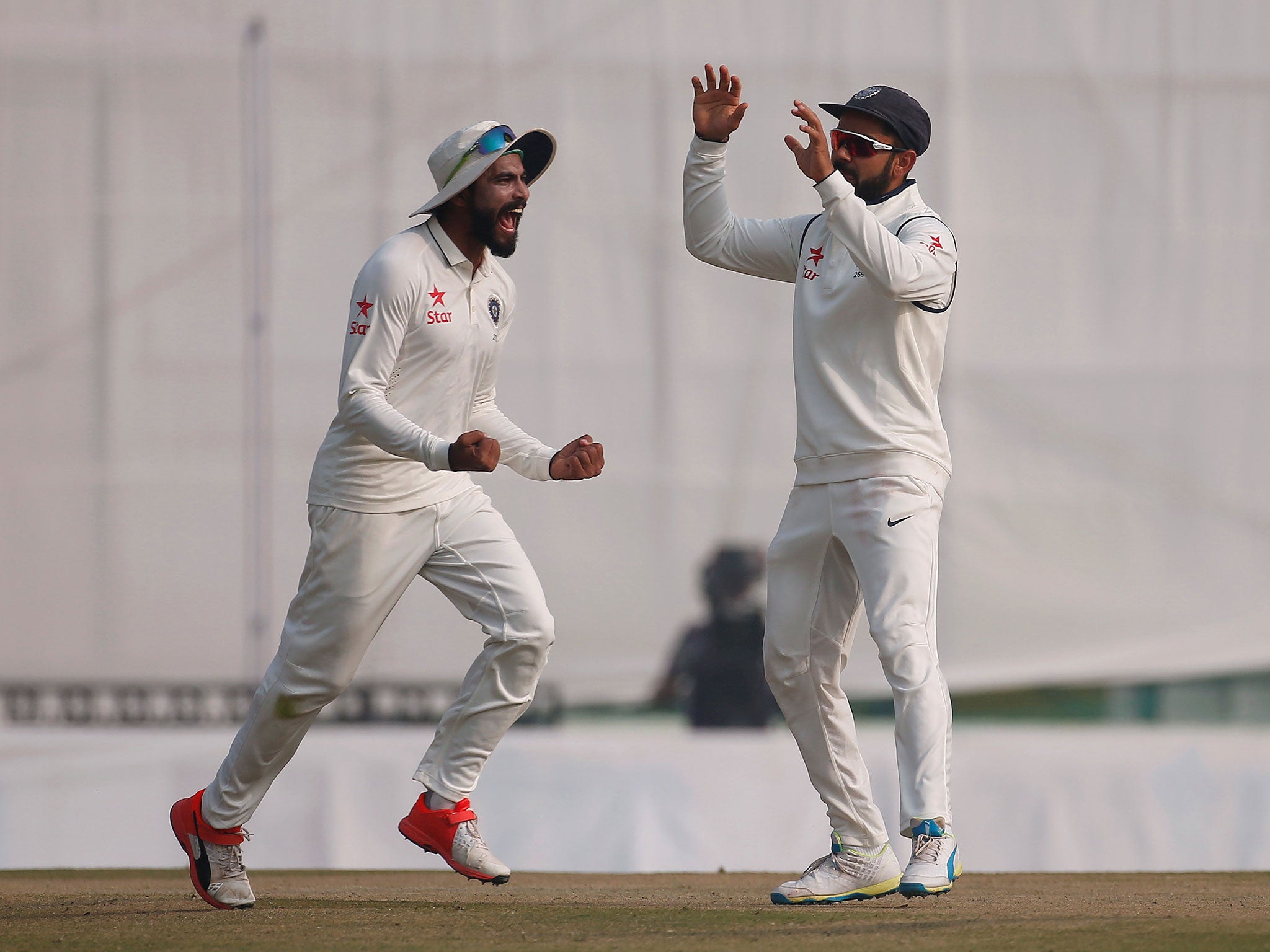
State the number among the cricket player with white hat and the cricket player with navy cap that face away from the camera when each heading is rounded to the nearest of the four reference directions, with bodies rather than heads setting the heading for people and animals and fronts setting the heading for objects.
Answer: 0

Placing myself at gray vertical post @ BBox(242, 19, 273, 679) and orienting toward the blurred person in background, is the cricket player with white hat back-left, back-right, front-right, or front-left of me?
front-right

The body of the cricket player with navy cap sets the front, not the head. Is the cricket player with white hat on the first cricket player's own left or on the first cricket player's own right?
on the first cricket player's own right

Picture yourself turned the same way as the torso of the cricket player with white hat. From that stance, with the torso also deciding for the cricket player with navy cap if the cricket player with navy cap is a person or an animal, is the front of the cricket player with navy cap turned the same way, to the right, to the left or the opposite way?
to the right

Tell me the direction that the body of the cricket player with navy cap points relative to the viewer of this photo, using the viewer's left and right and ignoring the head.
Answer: facing the viewer and to the left of the viewer

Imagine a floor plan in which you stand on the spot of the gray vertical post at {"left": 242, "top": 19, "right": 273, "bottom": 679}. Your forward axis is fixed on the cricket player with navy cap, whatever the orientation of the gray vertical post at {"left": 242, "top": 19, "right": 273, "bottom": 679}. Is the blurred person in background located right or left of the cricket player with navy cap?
left

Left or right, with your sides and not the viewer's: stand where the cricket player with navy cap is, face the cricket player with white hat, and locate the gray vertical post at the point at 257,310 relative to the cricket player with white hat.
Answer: right

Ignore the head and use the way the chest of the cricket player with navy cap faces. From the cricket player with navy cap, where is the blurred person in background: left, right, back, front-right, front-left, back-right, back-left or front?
back-right

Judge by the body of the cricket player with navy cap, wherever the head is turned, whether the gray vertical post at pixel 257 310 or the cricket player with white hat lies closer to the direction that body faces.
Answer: the cricket player with white hat

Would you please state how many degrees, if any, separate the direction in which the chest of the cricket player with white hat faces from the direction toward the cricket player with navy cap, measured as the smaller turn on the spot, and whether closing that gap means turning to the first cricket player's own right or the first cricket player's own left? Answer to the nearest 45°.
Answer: approximately 45° to the first cricket player's own left

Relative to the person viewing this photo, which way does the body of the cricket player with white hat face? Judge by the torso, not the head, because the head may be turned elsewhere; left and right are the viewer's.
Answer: facing the viewer and to the right of the viewer

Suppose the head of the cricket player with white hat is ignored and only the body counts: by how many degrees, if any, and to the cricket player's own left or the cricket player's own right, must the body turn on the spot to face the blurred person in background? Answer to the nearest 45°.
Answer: approximately 90° to the cricket player's own left

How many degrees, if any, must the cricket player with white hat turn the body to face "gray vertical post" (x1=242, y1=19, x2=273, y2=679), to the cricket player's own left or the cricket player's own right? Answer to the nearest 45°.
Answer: approximately 135° to the cricket player's own left
